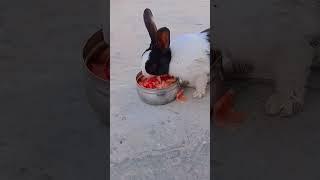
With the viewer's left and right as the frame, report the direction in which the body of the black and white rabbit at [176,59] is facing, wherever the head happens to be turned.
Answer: facing to the left of the viewer
